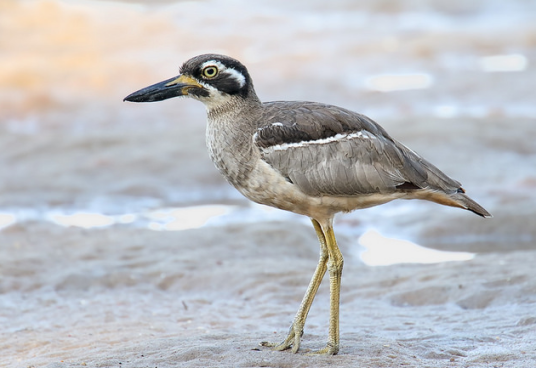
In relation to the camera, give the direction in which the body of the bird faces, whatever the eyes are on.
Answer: to the viewer's left
